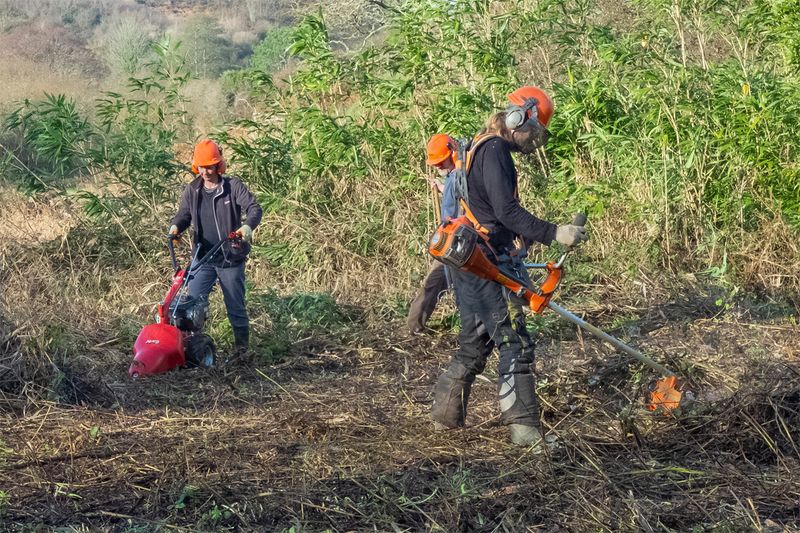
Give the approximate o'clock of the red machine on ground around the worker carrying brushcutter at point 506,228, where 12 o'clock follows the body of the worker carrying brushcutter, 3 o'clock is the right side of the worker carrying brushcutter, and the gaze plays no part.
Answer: The red machine on ground is roughly at 7 o'clock from the worker carrying brushcutter.

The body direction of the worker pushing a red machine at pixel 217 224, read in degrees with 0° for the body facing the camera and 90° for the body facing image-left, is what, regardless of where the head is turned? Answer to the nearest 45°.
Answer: approximately 45°

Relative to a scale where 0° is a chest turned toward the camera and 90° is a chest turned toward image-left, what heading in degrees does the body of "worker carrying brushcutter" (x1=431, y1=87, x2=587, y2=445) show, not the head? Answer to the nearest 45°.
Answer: approximately 270°

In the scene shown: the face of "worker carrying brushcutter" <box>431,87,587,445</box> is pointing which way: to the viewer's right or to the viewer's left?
to the viewer's right

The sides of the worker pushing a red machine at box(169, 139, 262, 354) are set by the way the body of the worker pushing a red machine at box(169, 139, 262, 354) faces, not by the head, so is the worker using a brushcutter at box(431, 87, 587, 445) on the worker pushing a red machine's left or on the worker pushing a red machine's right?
on the worker pushing a red machine's left

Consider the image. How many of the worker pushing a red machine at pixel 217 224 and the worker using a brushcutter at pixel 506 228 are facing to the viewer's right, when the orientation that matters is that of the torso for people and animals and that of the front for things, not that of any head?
1

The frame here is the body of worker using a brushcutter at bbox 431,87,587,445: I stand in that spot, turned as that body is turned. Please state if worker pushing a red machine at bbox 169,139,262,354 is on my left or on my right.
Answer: on my left
